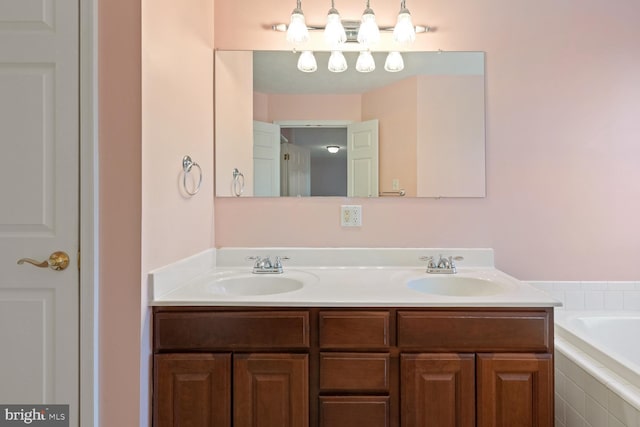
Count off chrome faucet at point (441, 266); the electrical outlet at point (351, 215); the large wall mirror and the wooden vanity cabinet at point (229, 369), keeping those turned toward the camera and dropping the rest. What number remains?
4

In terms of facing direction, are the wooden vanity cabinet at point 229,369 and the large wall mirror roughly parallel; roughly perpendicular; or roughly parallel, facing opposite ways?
roughly parallel

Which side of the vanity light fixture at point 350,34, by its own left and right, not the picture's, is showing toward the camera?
front

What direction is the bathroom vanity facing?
toward the camera

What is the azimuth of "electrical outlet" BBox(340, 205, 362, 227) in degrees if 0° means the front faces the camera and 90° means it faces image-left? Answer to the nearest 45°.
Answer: approximately 0°

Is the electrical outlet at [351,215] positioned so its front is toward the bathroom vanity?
yes
